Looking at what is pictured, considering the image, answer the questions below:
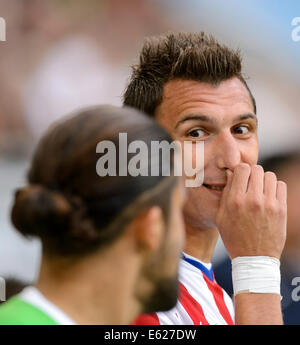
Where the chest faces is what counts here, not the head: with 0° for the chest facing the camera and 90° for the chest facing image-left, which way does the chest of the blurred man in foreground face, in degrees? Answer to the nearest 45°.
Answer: approximately 225°

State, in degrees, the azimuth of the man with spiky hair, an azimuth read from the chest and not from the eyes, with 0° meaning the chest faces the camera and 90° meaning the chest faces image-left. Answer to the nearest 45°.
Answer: approximately 315°

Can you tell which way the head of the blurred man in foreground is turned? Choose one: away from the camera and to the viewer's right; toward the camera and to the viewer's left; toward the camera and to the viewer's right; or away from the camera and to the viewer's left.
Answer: away from the camera and to the viewer's right

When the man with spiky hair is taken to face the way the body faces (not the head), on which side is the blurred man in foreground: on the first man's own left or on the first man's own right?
on the first man's own right

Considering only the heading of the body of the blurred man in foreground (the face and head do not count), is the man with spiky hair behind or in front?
in front

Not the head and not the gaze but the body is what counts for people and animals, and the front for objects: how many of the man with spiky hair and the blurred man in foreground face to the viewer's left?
0
